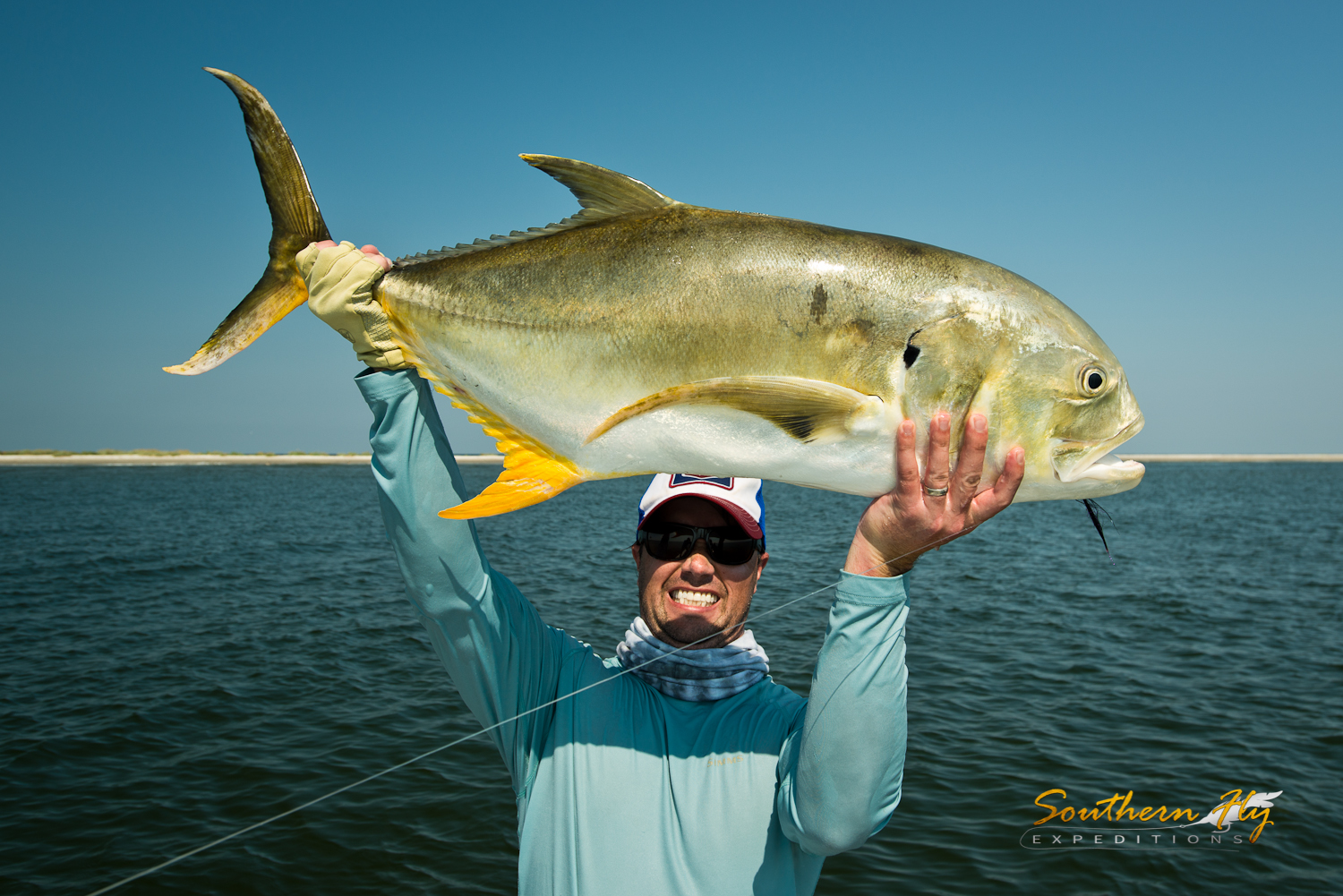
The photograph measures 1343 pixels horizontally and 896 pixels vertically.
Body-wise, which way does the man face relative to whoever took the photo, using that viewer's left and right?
facing the viewer

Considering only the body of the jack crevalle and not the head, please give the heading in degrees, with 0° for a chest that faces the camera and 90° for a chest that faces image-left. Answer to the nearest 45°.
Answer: approximately 270°
